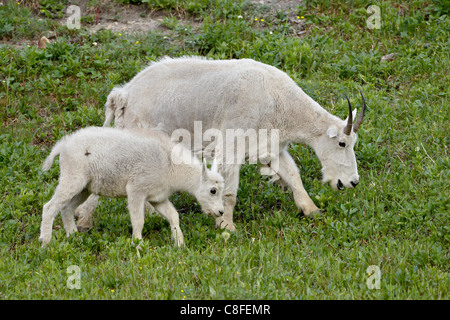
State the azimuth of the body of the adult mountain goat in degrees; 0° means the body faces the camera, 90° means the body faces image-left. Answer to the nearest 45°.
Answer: approximately 270°

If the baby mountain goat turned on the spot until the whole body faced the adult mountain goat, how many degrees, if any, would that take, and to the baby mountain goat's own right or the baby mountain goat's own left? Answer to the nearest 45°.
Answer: approximately 45° to the baby mountain goat's own left

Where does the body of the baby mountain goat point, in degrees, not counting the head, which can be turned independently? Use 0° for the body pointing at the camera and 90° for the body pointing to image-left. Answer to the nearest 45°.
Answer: approximately 270°

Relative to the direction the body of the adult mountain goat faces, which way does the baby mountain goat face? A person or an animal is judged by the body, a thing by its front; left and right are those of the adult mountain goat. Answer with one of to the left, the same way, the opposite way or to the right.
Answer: the same way

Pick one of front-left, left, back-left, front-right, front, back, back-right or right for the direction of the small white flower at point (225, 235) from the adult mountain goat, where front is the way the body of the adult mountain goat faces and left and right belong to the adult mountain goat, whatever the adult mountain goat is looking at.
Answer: right

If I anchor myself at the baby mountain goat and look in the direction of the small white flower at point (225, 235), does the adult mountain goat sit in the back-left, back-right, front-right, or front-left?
front-left

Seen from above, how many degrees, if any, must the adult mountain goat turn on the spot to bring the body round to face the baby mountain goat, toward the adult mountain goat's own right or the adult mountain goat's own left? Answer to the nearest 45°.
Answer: approximately 135° to the adult mountain goat's own right

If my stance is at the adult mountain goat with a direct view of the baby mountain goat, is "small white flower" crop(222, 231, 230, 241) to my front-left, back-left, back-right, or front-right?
front-left

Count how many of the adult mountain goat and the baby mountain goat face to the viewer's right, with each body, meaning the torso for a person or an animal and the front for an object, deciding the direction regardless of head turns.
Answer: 2

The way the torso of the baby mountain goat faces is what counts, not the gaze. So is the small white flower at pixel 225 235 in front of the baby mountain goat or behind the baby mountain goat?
in front
